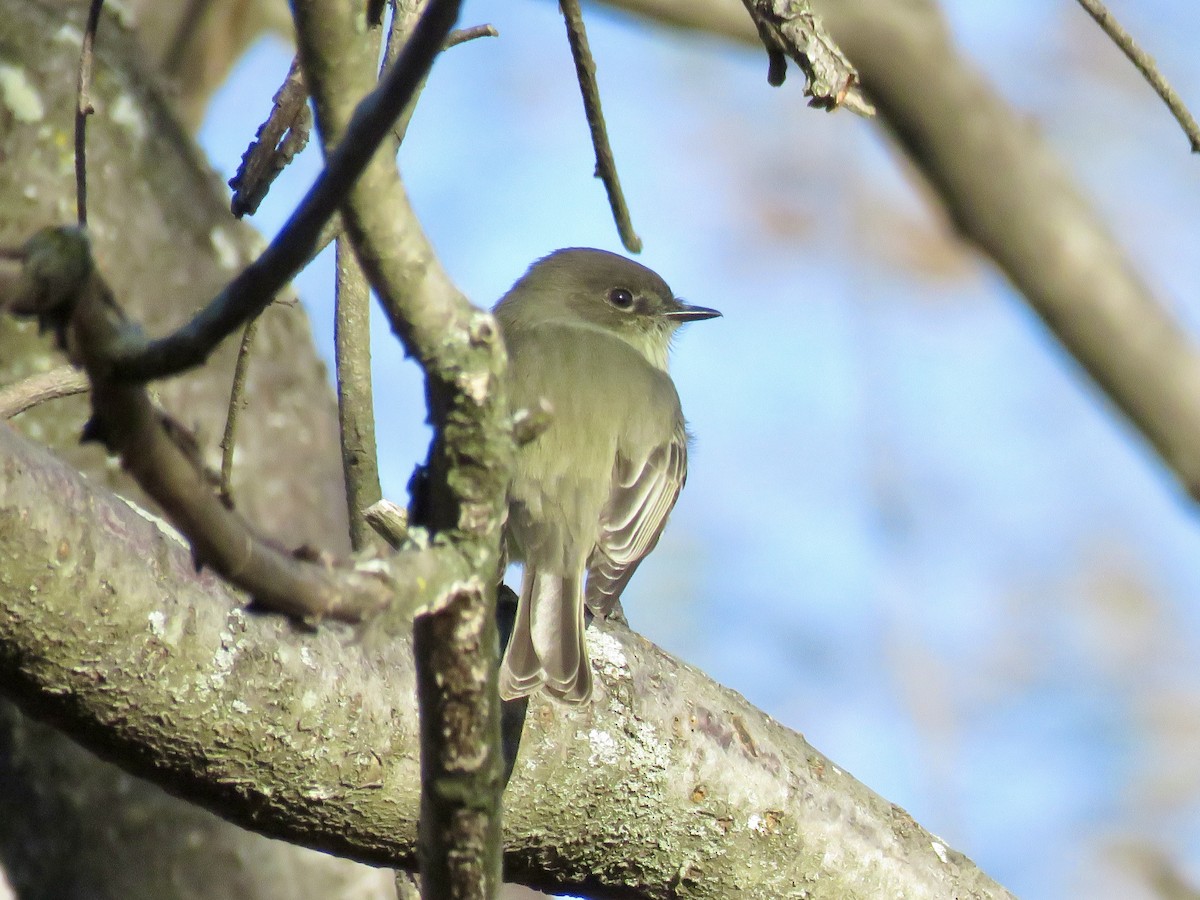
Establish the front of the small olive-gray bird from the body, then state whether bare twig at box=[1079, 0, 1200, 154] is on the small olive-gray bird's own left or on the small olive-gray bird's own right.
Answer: on the small olive-gray bird's own right

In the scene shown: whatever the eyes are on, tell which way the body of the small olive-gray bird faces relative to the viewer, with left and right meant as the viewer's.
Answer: facing away from the viewer and to the right of the viewer

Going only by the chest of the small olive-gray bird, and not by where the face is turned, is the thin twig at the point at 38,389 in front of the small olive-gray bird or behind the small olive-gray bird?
behind

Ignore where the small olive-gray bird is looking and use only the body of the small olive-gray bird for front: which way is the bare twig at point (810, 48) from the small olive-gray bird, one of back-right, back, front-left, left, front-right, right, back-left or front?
front-right

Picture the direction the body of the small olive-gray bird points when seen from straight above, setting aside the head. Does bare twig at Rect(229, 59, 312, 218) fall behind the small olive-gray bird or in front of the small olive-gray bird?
behind

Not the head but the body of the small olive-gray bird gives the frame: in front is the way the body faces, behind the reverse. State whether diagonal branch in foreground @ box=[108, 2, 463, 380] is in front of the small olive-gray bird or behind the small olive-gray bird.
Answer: behind

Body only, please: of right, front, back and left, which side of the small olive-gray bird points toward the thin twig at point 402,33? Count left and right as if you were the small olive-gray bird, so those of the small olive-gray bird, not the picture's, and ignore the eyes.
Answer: left

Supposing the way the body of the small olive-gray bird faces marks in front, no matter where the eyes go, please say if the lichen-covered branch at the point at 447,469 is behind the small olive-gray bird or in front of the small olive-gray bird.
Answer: behind
